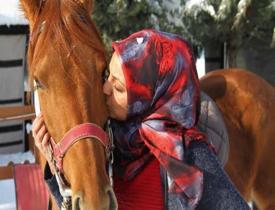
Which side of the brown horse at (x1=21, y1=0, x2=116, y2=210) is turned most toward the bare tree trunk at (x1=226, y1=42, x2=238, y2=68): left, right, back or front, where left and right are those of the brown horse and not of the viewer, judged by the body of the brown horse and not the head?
back

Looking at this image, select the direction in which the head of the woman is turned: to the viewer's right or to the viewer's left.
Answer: to the viewer's left

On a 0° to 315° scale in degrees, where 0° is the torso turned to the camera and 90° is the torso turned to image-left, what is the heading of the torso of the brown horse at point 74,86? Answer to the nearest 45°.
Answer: approximately 0°

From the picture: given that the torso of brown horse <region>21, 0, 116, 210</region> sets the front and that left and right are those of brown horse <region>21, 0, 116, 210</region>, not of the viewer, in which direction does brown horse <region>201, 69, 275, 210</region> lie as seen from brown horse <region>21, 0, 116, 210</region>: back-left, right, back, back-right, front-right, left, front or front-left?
back-left
